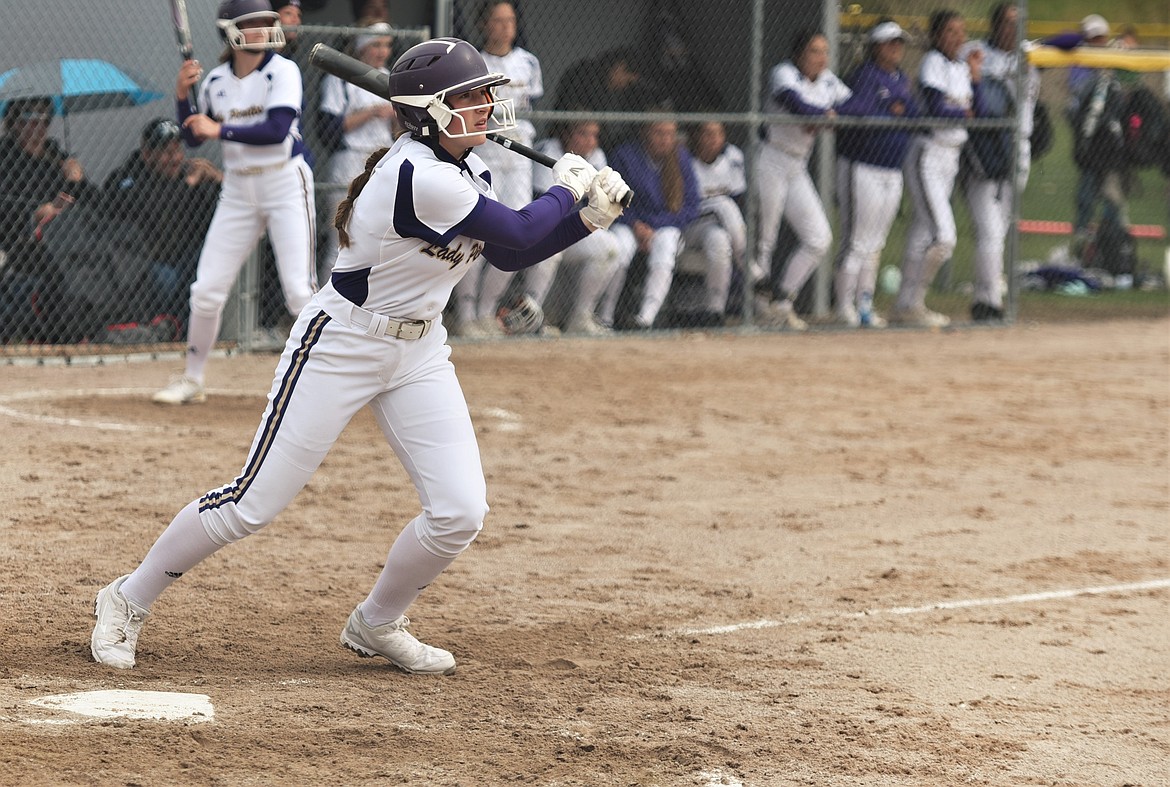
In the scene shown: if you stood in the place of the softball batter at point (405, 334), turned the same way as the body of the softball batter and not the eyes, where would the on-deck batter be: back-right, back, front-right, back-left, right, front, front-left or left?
back-left

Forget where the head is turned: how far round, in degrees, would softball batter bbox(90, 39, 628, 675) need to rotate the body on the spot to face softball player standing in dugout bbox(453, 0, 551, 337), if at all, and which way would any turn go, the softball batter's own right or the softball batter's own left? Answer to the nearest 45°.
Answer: approximately 135° to the softball batter's own left

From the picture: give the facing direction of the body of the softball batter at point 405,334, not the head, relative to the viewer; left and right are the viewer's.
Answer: facing the viewer and to the right of the viewer

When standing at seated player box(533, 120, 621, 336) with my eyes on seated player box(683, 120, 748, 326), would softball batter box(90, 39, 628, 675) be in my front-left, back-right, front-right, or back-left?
back-right

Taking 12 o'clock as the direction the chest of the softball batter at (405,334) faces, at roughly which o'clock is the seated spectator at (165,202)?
The seated spectator is roughly at 7 o'clock from the softball batter.

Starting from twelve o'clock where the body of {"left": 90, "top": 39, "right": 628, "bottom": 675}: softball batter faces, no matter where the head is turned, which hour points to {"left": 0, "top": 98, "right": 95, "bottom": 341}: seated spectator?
The seated spectator is roughly at 7 o'clock from the softball batter.
